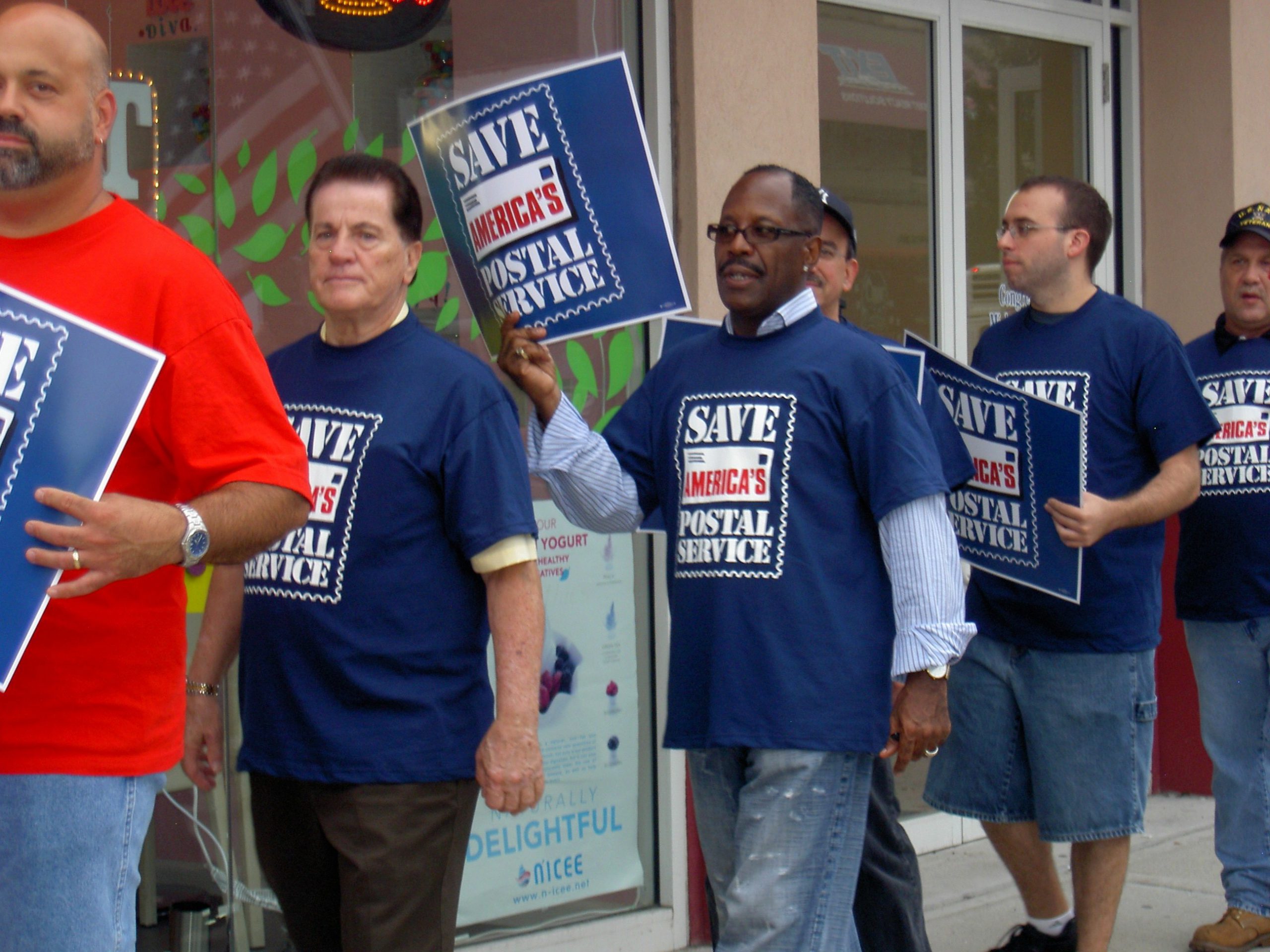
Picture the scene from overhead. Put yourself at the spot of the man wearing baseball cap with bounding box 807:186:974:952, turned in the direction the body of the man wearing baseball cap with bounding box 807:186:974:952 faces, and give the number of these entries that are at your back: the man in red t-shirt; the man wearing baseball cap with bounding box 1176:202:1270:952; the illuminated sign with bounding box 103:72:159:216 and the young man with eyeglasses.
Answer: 2

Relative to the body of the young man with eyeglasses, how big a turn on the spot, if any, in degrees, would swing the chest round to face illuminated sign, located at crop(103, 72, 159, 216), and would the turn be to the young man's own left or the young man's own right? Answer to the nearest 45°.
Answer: approximately 45° to the young man's own right

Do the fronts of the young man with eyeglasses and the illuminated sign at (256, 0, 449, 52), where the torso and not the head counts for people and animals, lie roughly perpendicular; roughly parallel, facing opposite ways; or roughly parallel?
roughly perpendicular

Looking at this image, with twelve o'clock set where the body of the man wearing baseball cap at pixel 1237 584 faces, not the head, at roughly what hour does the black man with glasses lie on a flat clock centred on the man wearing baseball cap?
The black man with glasses is roughly at 11 o'clock from the man wearing baseball cap.

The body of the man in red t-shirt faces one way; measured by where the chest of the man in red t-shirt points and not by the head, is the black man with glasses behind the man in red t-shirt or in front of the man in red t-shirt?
behind
